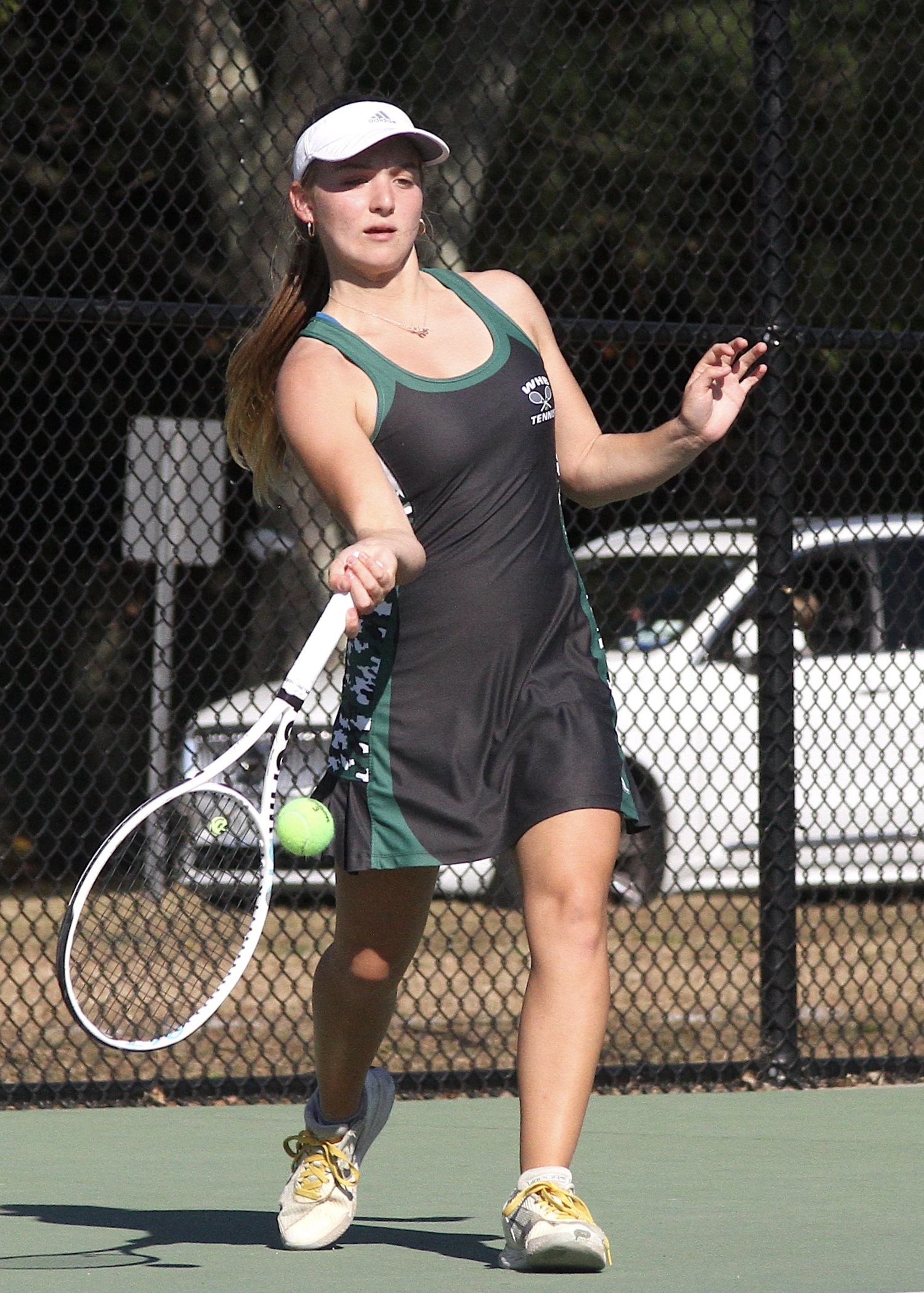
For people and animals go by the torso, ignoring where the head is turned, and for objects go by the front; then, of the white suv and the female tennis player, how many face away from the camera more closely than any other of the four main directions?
0

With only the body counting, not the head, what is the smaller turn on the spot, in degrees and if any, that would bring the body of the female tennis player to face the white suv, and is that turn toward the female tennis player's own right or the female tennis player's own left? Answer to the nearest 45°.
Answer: approximately 135° to the female tennis player's own left

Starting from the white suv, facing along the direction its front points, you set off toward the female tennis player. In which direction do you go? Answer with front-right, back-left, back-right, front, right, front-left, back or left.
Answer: front-left

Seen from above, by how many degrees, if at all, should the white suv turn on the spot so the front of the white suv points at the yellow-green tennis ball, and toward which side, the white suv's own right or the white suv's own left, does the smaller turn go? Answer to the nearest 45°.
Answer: approximately 45° to the white suv's own left

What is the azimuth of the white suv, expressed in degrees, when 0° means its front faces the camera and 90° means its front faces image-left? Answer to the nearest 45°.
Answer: approximately 45°

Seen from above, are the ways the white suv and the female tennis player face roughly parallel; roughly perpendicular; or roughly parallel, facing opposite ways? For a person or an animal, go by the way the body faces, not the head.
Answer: roughly perpendicular
